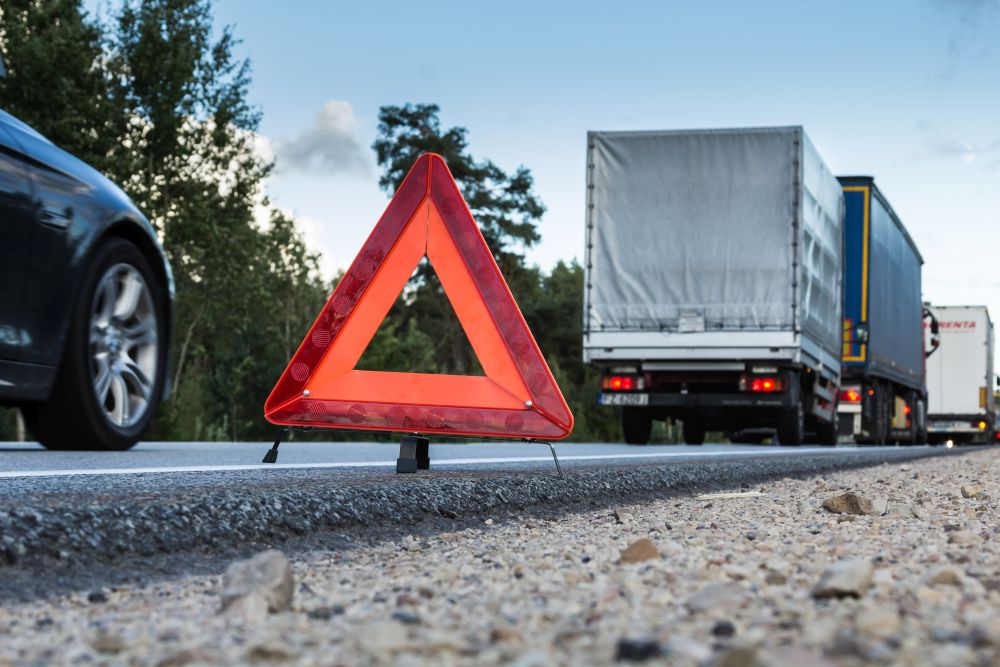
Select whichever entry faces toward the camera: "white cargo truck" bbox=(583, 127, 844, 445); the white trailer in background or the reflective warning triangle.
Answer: the reflective warning triangle

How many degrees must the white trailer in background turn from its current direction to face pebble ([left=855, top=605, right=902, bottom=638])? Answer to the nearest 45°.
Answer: approximately 180°

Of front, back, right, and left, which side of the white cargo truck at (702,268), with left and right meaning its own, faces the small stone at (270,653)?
back

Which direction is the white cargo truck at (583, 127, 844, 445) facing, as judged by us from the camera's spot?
facing away from the viewer

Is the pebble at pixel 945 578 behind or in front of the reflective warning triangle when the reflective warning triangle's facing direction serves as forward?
in front

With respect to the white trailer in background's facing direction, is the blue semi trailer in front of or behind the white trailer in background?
behind

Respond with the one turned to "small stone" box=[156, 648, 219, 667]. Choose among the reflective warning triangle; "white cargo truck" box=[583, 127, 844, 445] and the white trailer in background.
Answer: the reflective warning triangle

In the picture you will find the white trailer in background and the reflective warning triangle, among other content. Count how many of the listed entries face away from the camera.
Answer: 1

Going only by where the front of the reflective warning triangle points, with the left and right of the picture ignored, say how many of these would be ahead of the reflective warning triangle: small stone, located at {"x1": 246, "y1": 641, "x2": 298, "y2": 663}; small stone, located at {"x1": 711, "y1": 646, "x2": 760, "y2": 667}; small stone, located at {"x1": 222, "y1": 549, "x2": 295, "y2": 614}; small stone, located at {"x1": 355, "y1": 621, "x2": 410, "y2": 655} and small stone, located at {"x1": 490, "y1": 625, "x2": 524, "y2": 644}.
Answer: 5

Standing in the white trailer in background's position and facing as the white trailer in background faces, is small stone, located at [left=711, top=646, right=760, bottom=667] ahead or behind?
behind

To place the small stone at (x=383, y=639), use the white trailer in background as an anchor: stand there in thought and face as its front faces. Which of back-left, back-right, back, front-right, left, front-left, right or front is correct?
back

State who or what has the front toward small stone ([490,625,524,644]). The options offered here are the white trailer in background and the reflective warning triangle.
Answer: the reflective warning triangle

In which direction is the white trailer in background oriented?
away from the camera

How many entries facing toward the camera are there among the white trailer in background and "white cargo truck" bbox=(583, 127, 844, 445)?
0

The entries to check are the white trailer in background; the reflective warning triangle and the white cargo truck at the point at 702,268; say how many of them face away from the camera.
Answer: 2

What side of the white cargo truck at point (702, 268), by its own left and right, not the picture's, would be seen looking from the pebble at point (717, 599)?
back

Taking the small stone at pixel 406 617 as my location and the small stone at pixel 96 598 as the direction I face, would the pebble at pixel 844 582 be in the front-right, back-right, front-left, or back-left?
back-right

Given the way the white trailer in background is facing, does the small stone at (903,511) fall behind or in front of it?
behind

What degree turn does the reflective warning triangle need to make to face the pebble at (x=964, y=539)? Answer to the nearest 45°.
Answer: approximately 45° to its left

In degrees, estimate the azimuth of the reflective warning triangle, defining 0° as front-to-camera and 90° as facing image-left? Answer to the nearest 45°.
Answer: approximately 0°

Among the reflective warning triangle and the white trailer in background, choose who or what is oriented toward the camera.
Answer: the reflective warning triangle
